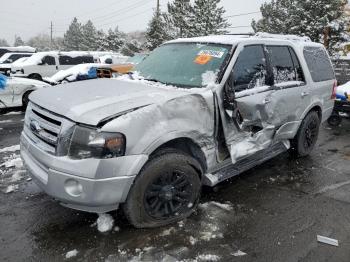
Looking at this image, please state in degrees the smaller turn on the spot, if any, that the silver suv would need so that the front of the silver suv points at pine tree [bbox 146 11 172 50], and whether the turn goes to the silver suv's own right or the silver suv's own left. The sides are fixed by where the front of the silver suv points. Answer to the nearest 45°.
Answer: approximately 135° to the silver suv's own right

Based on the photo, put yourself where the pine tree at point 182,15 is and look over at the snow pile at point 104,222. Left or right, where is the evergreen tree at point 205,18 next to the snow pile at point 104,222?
left

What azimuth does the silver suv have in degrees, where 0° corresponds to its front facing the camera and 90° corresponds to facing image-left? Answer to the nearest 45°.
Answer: approximately 45°
